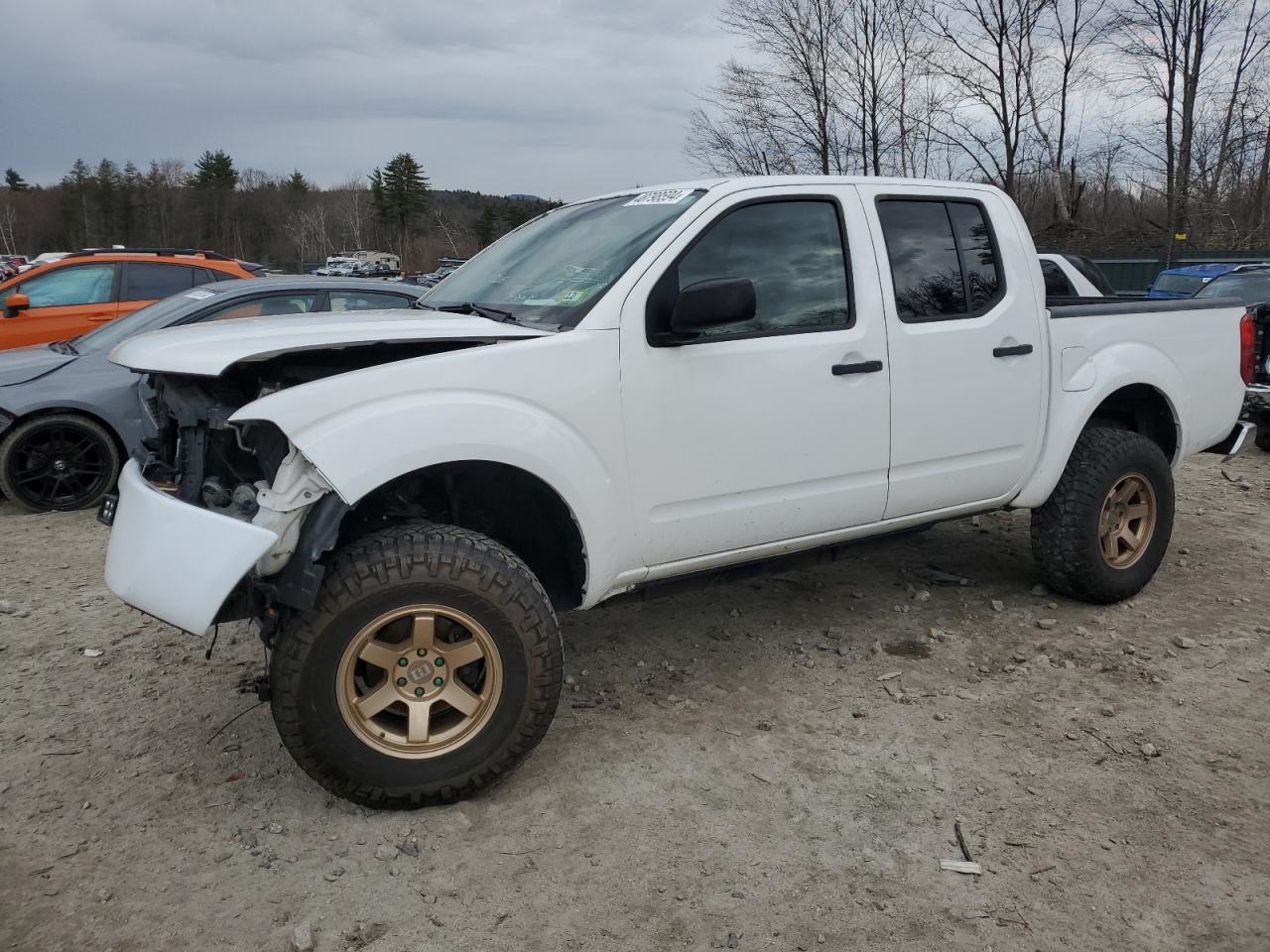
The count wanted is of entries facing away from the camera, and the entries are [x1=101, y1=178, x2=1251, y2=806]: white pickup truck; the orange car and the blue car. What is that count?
0

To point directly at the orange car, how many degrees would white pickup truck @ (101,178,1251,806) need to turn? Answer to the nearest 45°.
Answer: approximately 90° to its right

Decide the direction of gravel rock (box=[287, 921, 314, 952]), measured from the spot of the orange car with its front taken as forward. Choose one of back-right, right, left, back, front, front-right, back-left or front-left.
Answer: left

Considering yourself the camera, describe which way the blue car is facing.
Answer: facing the viewer and to the left of the viewer

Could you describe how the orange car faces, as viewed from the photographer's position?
facing to the left of the viewer
